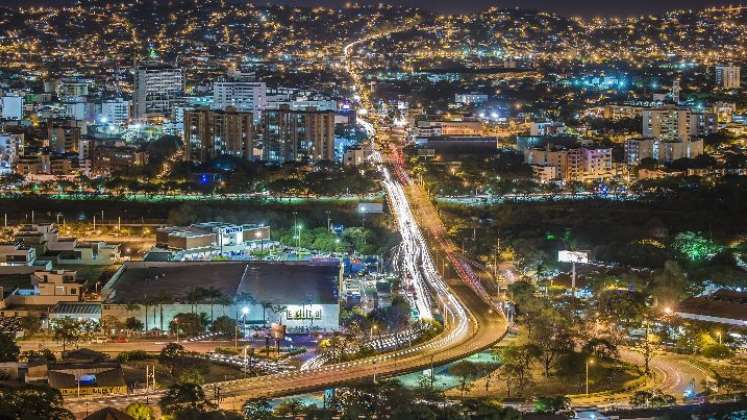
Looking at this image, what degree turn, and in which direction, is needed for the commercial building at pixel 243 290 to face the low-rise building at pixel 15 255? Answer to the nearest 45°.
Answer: approximately 135° to its right

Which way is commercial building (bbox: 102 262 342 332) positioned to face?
toward the camera

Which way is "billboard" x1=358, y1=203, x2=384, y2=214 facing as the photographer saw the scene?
facing the viewer

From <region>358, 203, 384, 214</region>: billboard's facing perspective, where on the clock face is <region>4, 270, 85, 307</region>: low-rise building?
The low-rise building is roughly at 1 o'clock from the billboard.

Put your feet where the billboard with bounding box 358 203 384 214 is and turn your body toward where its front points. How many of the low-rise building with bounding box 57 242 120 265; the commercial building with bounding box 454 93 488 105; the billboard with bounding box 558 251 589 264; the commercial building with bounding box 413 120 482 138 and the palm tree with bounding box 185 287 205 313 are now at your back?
2

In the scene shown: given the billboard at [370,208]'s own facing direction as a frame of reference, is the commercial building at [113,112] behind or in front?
behind

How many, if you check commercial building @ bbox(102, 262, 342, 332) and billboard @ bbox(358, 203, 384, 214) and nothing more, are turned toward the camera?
2

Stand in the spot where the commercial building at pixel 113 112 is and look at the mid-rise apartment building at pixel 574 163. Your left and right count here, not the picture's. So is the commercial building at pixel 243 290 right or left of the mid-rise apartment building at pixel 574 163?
right

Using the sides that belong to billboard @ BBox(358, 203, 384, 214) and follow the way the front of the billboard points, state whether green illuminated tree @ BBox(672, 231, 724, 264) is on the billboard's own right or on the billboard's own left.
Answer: on the billboard's own left

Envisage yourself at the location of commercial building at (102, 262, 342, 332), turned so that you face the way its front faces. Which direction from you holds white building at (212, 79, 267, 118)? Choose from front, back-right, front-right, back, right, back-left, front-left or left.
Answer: back

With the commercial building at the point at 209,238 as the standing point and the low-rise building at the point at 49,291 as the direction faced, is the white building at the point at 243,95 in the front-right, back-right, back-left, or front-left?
back-right

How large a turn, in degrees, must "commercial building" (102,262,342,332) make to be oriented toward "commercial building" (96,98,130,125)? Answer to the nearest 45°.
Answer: approximately 180°

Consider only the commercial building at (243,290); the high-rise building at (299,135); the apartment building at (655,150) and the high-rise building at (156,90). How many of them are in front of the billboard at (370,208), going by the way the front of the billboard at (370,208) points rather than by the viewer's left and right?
1
